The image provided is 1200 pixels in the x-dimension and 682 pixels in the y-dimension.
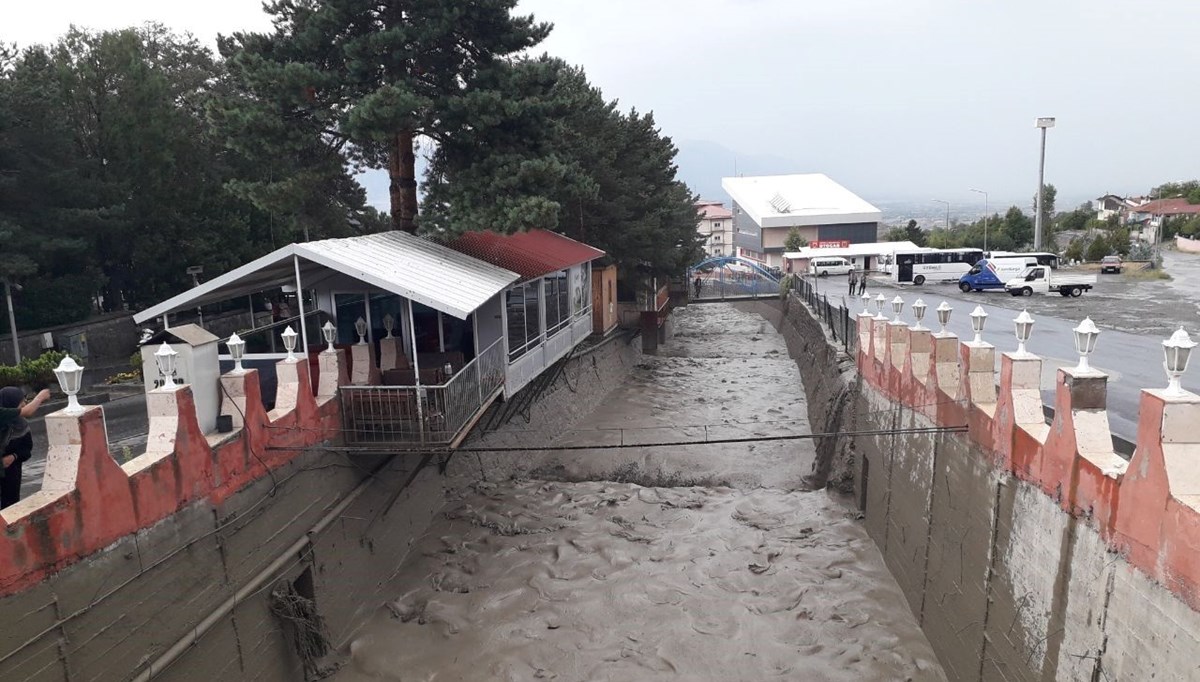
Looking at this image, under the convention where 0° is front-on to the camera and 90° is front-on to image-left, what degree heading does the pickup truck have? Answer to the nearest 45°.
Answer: approximately 90°

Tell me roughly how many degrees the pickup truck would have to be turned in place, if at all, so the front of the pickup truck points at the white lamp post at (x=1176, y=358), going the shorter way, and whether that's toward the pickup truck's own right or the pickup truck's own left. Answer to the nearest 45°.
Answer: approximately 90° to the pickup truck's own left

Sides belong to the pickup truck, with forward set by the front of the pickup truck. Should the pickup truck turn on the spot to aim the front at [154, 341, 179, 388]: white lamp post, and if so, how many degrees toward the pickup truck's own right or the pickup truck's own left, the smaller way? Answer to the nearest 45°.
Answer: approximately 90° to the pickup truck's own left

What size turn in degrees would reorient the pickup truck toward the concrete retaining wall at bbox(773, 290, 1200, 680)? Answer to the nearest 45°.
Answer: approximately 90° to its left

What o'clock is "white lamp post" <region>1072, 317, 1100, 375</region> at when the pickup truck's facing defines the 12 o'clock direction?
The white lamp post is roughly at 9 o'clock from the pickup truck.

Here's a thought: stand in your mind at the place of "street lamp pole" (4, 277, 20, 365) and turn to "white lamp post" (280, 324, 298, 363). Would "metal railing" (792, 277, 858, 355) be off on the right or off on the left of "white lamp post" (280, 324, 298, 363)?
left

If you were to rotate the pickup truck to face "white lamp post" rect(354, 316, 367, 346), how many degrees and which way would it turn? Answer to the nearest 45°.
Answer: approximately 90° to its left

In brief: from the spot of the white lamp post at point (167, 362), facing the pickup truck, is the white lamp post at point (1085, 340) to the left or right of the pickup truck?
right

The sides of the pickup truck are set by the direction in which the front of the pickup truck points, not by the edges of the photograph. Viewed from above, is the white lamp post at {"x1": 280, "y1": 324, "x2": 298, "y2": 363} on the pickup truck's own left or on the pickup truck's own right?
on the pickup truck's own left

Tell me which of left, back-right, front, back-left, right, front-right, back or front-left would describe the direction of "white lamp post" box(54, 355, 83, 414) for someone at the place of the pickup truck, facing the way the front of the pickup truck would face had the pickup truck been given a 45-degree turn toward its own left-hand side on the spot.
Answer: front-left
